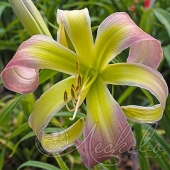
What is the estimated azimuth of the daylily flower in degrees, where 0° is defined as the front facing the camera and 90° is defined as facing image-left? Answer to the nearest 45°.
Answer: approximately 0°

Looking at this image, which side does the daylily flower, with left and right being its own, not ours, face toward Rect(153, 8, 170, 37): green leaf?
back
